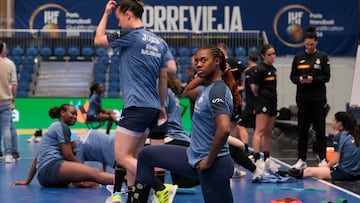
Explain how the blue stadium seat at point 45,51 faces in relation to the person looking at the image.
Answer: facing the viewer

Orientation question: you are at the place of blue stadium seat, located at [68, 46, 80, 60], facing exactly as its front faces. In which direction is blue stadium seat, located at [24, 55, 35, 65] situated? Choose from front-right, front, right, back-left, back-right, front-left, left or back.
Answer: right

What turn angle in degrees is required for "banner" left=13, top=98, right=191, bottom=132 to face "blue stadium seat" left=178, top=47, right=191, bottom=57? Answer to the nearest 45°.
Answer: approximately 135° to its left

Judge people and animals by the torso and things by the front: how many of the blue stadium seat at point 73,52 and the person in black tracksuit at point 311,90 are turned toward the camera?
2

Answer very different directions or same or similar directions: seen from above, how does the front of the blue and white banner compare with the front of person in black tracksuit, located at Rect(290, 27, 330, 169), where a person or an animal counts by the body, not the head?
same or similar directions

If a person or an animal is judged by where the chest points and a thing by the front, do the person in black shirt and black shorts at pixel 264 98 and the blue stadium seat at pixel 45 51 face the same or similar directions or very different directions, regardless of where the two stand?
same or similar directions

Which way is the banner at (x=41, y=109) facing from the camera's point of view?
toward the camera

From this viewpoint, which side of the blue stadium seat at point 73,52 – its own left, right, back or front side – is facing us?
front

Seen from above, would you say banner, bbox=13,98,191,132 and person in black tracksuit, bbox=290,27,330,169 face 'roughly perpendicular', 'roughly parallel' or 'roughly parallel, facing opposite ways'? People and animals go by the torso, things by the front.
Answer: roughly parallel

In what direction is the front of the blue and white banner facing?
toward the camera

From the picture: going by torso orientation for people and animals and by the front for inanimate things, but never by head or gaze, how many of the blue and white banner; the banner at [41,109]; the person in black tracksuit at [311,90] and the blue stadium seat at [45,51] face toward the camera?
4

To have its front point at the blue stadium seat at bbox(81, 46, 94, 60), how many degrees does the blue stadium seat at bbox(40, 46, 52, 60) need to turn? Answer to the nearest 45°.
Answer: approximately 90° to its left

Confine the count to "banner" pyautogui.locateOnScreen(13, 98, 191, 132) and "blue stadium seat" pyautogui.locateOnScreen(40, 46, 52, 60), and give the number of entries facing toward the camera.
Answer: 2

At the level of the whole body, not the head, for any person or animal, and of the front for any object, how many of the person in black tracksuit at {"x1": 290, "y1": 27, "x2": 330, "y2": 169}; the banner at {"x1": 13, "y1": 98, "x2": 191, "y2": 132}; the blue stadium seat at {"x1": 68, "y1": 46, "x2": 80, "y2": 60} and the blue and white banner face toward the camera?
4
